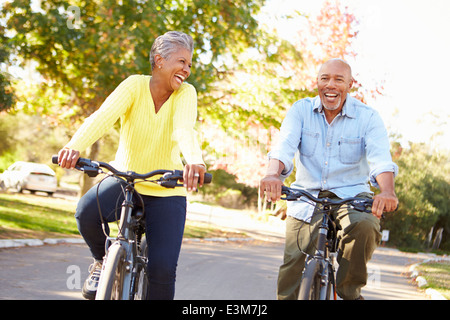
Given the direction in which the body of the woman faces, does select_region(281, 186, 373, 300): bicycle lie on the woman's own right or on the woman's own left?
on the woman's own left

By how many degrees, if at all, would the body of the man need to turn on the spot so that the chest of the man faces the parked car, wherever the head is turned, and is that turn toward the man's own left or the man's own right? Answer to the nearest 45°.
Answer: approximately 135° to the man's own right

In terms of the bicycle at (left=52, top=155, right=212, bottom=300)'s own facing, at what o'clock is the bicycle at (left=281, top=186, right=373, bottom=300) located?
the bicycle at (left=281, top=186, right=373, bottom=300) is roughly at 9 o'clock from the bicycle at (left=52, top=155, right=212, bottom=300).

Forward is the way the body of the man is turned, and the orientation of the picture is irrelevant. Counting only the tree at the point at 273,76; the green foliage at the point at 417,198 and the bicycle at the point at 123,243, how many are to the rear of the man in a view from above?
2

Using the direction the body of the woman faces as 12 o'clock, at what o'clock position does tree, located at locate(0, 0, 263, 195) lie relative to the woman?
The tree is roughly at 6 o'clock from the woman.

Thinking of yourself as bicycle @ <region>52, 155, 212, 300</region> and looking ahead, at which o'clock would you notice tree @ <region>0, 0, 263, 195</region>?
The tree is roughly at 6 o'clock from the bicycle.

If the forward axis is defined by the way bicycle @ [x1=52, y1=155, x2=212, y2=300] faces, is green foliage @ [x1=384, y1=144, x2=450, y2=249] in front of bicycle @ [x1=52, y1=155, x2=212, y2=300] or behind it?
behind
